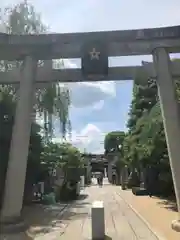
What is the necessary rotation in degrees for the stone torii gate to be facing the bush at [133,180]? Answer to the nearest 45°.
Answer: approximately 180°

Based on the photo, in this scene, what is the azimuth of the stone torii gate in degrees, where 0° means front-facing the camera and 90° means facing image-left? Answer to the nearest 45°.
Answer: approximately 0°

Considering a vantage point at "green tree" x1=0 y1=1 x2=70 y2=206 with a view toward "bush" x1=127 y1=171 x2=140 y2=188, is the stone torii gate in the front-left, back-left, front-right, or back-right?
back-right

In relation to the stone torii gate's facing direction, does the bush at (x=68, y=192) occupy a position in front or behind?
behind
